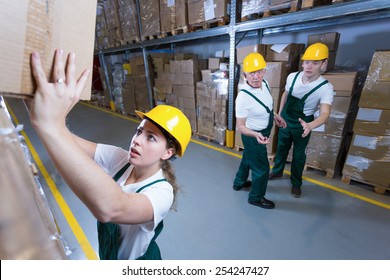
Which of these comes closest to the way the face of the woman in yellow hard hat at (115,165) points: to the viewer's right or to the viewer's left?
to the viewer's left

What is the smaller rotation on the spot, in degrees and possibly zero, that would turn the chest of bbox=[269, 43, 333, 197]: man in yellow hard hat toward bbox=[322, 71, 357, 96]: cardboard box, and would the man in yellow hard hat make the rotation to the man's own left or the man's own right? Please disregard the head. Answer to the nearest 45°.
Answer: approximately 180°

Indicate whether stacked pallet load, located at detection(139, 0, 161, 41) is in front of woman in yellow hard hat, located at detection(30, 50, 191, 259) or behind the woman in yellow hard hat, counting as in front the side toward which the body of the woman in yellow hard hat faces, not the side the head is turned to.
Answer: behind

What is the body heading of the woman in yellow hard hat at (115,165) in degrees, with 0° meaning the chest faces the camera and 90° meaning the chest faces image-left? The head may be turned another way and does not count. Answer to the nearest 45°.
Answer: approximately 45°

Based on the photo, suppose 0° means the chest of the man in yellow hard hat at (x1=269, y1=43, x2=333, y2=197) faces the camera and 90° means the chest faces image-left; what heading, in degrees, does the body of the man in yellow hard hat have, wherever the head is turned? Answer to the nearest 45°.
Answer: approximately 45°

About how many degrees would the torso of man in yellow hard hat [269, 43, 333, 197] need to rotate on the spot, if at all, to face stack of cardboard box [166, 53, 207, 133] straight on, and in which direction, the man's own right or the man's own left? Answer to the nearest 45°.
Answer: approximately 90° to the man's own right

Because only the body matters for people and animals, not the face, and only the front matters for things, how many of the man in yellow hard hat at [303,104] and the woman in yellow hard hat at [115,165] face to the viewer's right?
0
